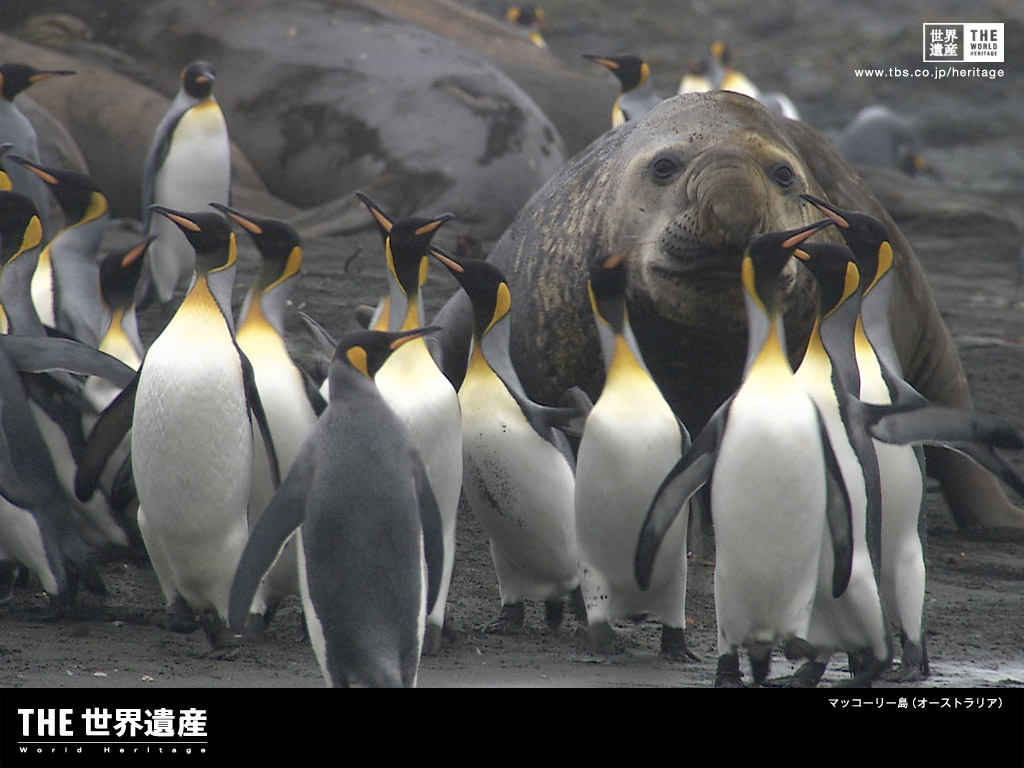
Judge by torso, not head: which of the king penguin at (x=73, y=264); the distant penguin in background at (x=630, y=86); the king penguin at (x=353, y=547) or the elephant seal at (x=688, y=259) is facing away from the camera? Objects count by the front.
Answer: the king penguin at (x=353, y=547)

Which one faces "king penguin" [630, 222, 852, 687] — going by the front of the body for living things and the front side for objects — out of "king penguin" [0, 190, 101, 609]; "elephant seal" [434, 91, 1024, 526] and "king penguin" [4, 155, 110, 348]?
the elephant seal

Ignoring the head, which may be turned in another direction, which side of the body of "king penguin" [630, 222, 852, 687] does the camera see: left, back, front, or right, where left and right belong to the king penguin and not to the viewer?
front

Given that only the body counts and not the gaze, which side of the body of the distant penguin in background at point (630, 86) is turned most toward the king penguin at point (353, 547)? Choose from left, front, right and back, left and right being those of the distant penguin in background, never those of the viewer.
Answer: left

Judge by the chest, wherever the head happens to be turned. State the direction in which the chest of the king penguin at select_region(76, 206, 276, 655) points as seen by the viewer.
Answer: toward the camera

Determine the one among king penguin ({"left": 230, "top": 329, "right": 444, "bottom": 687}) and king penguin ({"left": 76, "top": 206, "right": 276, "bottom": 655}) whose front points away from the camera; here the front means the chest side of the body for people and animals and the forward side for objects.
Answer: king penguin ({"left": 230, "top": 329, "right": 444, "bottom": 687})

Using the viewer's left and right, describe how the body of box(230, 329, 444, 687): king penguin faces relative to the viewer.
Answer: facing away from the viewer

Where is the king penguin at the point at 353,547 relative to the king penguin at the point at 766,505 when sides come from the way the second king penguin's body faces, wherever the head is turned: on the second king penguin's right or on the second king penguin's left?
on the second king penguin's right

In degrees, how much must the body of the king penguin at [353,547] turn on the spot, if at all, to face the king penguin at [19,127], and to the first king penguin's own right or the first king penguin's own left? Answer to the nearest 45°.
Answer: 0° — it already faces it

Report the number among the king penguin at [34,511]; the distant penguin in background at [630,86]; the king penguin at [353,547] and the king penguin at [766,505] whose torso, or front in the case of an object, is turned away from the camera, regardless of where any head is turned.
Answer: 1

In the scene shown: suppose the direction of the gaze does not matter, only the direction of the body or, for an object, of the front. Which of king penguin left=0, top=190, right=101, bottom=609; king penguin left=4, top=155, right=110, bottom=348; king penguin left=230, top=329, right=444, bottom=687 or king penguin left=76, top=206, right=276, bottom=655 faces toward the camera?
king penguin left=76, top=206, right=276, bottom=655

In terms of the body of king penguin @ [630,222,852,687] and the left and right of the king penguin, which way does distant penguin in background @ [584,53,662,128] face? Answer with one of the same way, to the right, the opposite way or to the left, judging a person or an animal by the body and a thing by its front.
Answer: to the right

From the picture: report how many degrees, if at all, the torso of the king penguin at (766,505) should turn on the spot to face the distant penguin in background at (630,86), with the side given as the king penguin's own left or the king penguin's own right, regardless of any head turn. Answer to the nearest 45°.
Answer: approximately 180°

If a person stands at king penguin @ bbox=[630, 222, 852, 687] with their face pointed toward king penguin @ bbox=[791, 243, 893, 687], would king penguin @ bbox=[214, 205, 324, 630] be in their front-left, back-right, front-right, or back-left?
back-left

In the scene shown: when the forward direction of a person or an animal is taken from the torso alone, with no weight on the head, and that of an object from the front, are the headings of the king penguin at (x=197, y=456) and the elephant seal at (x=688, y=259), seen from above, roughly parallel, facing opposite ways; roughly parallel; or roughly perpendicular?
roughly parallel

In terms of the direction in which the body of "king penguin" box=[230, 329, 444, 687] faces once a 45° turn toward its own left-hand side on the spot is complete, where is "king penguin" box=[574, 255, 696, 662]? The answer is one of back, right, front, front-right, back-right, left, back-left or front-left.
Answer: right

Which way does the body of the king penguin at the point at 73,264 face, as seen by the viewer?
to the viewer's left

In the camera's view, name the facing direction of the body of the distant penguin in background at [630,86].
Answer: to the viewer's left
